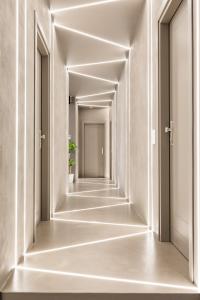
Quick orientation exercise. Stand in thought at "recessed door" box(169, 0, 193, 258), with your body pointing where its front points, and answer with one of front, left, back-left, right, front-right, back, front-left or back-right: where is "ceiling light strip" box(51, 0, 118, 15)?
front-right

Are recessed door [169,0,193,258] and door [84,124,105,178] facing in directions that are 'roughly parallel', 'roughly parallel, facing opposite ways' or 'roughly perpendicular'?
roughly perpendicular

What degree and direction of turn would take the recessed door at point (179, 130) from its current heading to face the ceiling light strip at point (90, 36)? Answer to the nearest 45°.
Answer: approximately 45° to its right

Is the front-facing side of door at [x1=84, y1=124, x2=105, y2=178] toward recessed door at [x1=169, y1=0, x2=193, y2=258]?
yes

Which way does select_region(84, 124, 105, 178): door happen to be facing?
toward the camera

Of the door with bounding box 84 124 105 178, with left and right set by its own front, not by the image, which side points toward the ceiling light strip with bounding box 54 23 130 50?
front

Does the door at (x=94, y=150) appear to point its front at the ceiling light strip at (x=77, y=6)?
yes

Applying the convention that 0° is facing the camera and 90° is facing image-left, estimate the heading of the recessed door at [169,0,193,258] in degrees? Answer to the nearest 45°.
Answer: approximately 90°

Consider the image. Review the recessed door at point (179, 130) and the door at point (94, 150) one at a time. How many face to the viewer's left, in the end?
1
